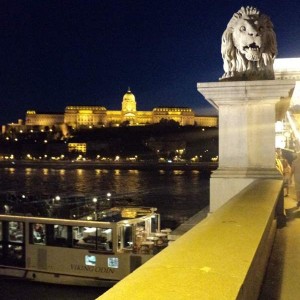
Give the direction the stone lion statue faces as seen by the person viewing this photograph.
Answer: facing the viewer
